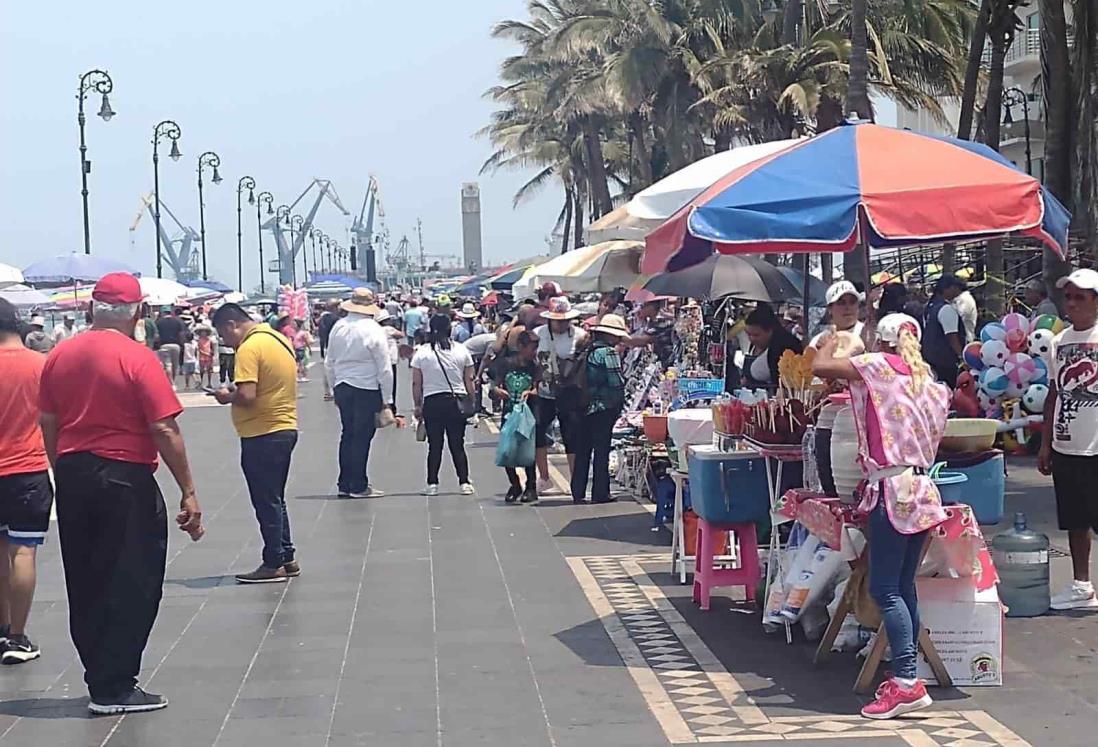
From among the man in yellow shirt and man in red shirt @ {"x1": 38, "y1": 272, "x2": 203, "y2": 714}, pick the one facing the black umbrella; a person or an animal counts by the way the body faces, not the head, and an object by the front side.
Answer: the man in red shirt

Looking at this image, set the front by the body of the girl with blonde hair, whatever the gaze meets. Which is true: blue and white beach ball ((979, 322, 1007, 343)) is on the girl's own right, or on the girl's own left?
on the girl's own right

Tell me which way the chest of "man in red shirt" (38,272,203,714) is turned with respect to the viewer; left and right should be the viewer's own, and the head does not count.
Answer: facing away from the viewer and to the right of the viewer

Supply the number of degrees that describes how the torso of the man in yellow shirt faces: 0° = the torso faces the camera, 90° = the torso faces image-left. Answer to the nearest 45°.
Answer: approximately 90°

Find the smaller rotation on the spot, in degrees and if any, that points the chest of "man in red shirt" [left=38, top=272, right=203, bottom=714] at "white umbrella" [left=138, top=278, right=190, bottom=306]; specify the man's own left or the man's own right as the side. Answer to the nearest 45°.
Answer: approximately 45° to the man's own left

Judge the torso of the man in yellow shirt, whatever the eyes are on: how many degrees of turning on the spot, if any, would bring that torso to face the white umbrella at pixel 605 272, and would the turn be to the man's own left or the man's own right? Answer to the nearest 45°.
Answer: approximately 135° to the man's own right

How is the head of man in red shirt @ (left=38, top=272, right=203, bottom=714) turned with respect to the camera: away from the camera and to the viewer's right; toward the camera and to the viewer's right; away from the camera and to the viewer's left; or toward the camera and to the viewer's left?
away from the camera and to the viewer's right

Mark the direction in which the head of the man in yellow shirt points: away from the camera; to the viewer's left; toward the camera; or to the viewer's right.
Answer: to the viewer's left

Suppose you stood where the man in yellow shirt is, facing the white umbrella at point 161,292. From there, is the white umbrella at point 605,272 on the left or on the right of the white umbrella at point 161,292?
right

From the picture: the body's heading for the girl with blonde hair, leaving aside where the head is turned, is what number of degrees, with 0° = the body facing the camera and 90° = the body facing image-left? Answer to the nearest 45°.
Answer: approximately 135°

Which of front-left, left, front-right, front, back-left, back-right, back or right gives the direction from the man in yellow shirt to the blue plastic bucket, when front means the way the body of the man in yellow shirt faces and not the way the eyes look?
back-left

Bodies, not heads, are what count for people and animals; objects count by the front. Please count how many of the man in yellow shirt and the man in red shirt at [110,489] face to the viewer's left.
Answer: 1
